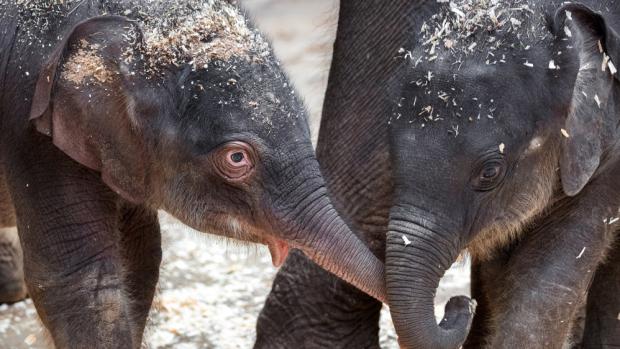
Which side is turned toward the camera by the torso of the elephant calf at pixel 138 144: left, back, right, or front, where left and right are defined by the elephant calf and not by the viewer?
right

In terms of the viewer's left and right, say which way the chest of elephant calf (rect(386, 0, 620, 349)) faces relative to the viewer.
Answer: facing the viewer and to the left of the viewer

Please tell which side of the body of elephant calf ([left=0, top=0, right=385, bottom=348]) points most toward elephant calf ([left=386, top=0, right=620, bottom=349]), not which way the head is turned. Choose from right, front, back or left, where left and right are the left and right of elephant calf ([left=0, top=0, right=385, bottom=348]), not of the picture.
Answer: front

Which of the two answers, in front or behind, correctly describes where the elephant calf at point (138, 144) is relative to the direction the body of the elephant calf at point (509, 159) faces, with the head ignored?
in front

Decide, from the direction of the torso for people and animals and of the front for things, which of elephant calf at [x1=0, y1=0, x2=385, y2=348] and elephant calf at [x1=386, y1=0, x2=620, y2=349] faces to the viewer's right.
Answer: elephant calf at [x1=0, y1=0, x2=385, y2=348]

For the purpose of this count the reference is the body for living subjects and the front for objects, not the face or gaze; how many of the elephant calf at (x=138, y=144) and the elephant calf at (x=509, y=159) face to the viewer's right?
1
